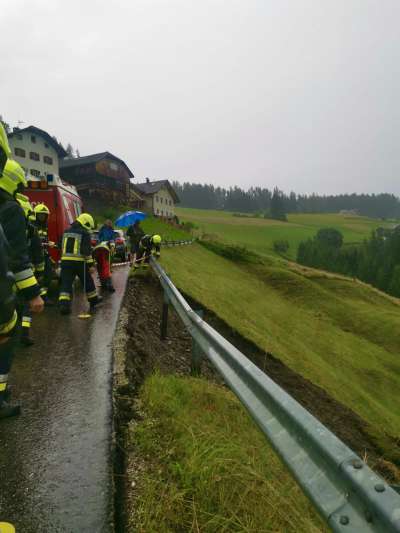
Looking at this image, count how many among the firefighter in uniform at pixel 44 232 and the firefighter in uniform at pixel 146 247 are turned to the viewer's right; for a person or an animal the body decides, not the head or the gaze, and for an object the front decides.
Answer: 2

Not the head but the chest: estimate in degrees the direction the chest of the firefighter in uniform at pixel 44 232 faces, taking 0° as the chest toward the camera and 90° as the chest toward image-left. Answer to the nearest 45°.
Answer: approximately 270°

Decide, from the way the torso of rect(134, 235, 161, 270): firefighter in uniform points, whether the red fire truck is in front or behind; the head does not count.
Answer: behind

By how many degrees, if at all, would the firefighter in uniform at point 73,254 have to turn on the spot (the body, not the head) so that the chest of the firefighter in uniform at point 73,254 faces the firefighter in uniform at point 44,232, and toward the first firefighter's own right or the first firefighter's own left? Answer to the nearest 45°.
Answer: approximately 90° to the first firefighter's own left

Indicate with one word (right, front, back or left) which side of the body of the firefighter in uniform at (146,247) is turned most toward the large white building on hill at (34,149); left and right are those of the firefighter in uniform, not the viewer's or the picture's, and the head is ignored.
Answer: left

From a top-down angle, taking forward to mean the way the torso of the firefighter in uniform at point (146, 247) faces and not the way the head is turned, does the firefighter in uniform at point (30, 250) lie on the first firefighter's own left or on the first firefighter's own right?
on the first firefighter's own right

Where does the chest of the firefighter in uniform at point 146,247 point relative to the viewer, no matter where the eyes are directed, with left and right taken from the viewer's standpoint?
facing to the right of the viewer
